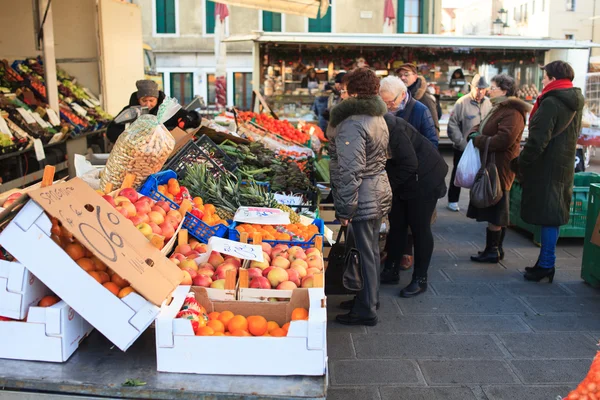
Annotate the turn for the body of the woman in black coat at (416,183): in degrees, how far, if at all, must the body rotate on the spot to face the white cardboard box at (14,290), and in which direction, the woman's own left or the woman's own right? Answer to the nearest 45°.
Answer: approximately 45° to the woman's own left

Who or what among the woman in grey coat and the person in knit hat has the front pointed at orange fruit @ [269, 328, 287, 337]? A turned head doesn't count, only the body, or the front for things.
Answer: the person in knit hat

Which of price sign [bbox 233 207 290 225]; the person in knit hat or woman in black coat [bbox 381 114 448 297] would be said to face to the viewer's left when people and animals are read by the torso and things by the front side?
the woman in black coat

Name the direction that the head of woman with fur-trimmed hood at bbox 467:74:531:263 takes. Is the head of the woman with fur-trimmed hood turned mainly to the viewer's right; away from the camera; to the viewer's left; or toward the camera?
to the viewer's left

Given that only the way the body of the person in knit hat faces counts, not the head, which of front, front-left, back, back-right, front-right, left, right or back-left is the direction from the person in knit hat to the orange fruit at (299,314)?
front

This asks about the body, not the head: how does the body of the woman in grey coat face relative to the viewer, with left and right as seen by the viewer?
facing away from the viewer and to the left of the viewer

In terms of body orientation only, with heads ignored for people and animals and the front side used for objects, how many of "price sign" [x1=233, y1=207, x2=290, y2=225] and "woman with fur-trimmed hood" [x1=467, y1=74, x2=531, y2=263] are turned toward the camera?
1

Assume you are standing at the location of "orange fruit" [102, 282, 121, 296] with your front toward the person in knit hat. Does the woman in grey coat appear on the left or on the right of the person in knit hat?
right

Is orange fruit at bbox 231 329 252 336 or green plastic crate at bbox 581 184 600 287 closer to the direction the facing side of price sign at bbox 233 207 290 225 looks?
the orange fruit

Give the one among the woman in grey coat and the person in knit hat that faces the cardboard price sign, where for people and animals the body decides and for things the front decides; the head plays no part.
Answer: the person in knit hat

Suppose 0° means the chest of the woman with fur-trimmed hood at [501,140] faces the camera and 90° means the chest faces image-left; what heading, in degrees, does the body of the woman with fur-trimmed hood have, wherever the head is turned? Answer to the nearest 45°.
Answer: approximately 90°

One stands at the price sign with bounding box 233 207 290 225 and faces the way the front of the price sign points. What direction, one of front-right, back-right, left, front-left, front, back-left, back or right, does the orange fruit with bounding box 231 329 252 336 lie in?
front

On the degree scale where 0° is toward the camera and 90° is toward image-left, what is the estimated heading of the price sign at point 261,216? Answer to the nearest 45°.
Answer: approximately 0°

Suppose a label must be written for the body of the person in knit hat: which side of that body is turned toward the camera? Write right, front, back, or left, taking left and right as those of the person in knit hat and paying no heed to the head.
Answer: front

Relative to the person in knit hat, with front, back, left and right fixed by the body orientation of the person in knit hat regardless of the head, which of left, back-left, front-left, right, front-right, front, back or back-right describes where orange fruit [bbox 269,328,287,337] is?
front

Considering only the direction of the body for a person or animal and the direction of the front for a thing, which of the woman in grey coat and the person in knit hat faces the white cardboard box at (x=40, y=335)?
the person in knit hat
